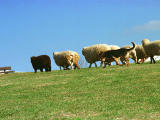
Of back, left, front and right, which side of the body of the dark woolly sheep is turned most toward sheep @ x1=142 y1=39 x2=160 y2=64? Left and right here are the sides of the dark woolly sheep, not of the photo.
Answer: back

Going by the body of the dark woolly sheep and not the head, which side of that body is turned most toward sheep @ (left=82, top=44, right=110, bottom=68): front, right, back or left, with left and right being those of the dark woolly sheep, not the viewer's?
back

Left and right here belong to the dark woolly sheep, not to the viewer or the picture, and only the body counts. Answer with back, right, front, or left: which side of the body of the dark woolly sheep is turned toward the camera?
left

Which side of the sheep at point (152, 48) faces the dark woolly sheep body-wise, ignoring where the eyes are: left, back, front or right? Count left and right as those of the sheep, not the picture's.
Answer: front

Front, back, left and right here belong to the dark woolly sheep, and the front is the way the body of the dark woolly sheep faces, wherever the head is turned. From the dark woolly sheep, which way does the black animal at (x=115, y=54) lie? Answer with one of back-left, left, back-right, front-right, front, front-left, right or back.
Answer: back-left

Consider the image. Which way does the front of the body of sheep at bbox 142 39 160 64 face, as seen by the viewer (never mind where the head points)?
to the viewer's left
